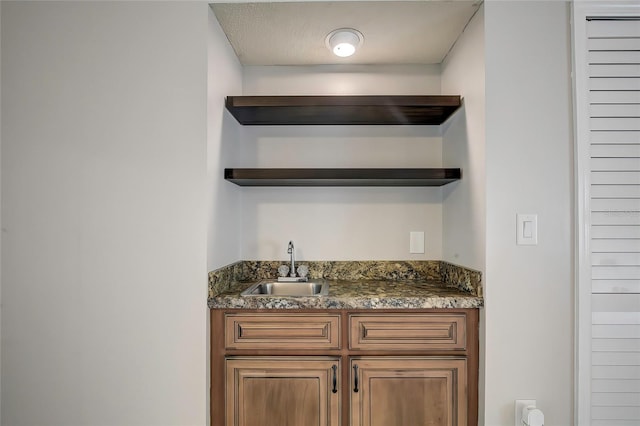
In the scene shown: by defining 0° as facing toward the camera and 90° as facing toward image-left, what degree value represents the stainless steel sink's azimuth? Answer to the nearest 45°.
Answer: approximately 0°

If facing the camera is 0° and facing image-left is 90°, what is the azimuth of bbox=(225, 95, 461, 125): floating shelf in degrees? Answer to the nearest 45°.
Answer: approximately 0°
